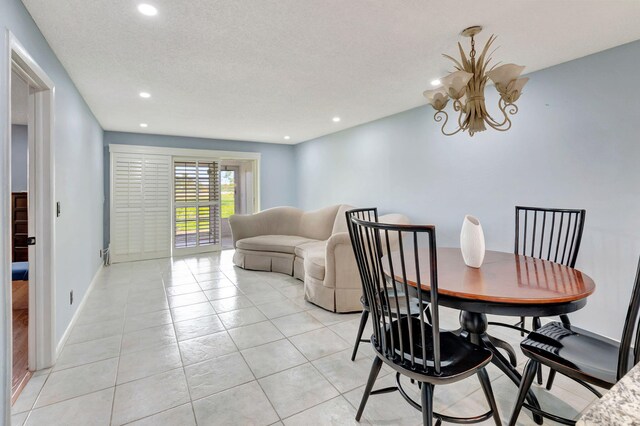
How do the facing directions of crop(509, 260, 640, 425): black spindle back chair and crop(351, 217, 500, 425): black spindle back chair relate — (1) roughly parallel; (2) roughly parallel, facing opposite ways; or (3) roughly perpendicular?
roughly perpendicular

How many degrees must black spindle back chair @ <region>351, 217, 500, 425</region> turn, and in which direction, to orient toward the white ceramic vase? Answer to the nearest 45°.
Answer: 0° — it already faces it

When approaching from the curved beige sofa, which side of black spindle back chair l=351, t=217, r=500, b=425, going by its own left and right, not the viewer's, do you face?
left

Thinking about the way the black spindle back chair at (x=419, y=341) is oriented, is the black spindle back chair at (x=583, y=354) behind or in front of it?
in front

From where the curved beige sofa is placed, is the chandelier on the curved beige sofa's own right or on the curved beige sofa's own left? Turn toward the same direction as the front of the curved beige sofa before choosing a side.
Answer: on the curved beige sofa's own left

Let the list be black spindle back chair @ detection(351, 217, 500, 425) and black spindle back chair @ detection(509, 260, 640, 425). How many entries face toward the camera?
0

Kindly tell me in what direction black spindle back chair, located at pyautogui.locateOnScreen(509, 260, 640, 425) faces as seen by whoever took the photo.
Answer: facing away from the viewer and to the left of the viewer

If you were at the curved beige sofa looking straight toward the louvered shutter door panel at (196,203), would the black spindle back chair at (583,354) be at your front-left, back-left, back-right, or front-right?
back-left

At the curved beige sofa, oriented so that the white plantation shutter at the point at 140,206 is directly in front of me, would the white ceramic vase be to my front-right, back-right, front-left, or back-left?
back-left

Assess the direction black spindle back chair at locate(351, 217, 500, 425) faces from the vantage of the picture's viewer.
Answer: facing away from the viewer and to the right of the viewer

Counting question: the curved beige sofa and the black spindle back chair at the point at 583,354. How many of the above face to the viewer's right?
0
